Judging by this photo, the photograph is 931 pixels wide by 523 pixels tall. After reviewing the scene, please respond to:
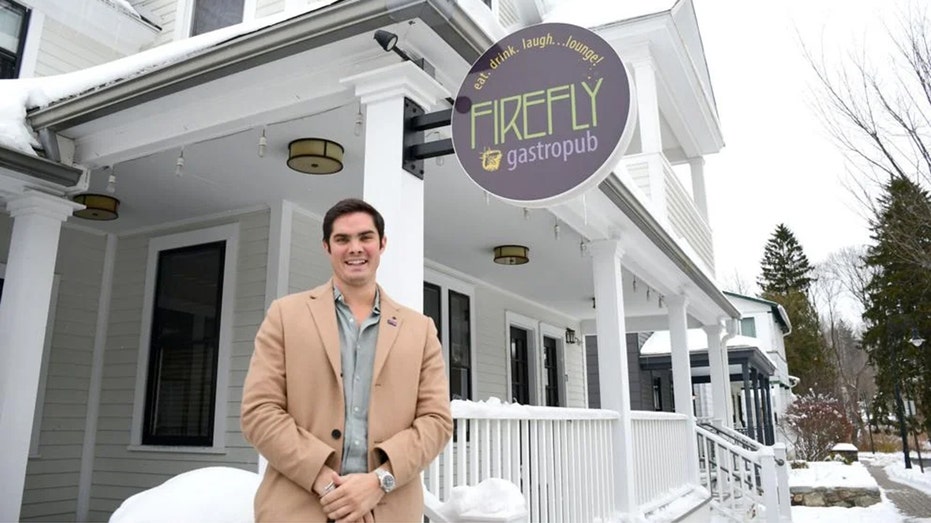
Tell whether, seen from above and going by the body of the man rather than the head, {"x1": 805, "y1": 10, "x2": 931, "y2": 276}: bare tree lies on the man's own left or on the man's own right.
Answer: on the man's own left

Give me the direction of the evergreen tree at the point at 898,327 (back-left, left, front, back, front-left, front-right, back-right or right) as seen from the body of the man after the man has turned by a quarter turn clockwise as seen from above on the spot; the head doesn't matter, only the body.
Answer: back-right

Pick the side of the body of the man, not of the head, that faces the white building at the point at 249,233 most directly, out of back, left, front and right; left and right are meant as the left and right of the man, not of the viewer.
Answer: back

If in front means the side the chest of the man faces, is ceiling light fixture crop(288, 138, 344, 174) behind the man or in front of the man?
behind

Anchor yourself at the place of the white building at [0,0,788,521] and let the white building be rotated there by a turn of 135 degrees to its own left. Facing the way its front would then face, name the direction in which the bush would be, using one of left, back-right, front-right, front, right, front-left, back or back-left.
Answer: front-right

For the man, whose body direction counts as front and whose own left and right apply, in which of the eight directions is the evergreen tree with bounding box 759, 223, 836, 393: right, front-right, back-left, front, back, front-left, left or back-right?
back-left
